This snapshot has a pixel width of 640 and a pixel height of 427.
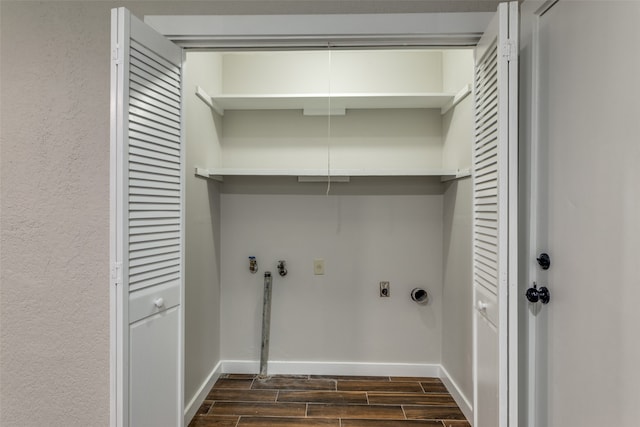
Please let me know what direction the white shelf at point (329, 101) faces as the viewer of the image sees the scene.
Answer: facing the viewer

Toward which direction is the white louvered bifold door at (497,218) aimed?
to the viewer's left

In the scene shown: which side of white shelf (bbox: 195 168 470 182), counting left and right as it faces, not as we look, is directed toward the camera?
front

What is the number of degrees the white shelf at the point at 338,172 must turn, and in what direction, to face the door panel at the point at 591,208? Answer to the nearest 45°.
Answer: approximately 45° to its left

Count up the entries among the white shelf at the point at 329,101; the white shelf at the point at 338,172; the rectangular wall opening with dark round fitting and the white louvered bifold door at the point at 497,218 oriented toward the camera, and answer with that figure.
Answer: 3

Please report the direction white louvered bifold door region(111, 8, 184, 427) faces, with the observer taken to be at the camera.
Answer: facing the viewer and to the right of the viewer

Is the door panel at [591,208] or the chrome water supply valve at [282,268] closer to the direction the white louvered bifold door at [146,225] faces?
the door panel

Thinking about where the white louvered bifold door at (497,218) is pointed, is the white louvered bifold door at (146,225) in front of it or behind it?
in front

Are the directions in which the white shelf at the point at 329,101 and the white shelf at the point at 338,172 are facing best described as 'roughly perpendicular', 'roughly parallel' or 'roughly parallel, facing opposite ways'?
roughly parallel

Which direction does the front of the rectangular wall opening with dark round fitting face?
toward the camera
